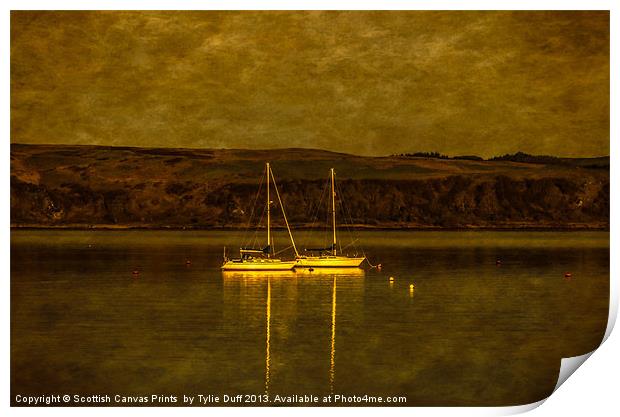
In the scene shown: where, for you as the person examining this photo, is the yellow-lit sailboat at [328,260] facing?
facing to the right of the viewer

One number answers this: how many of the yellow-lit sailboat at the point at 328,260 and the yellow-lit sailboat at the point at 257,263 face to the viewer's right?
2

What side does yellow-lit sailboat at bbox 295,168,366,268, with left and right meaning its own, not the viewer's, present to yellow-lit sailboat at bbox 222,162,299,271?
back

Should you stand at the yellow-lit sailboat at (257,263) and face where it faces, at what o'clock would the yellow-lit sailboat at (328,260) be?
the yellow-lit sailboat at (328,260) is roughly at 12 o'clock from the yellow-lit sailboat at (257,263).

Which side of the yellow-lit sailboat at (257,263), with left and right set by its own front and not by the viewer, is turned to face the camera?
right
